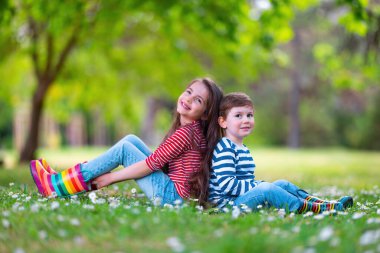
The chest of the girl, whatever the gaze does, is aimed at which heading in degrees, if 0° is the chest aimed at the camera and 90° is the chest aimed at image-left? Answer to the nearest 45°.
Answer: approximately 90°

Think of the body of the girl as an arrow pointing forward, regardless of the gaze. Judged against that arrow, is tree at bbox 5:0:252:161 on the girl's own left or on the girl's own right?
on the girl's own right
